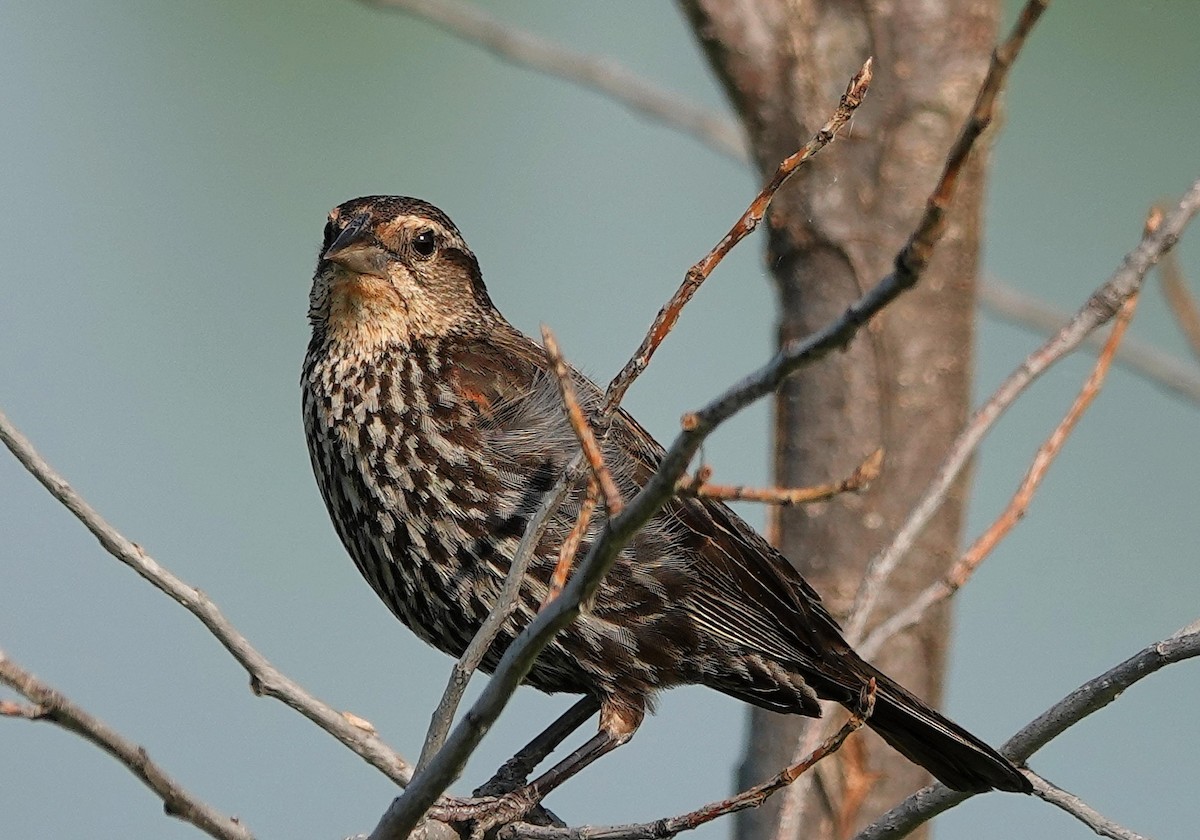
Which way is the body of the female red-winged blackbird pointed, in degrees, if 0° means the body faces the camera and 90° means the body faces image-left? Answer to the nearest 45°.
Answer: approximately 45°

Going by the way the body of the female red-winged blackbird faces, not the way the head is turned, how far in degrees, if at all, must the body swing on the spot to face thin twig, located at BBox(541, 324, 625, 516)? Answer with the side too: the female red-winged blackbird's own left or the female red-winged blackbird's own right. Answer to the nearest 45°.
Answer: approximately 45° to the female red-winged blackbird's own left

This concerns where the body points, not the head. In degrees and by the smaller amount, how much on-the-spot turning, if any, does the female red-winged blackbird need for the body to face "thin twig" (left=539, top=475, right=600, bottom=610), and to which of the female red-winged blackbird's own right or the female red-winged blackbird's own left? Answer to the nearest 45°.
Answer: approximately 45° to the female red-winged blackbird's own left

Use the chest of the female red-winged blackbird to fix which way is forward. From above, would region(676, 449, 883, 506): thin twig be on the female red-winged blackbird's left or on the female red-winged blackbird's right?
on the female red-winged blackbird's left
